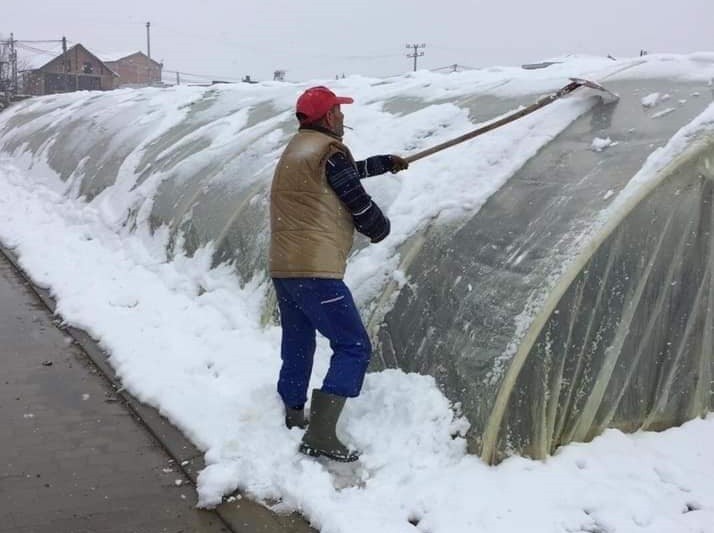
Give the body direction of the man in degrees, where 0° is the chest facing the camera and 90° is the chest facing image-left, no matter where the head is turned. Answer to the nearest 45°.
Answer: approximately 225°

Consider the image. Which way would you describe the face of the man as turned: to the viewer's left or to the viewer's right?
to the viewer's right
